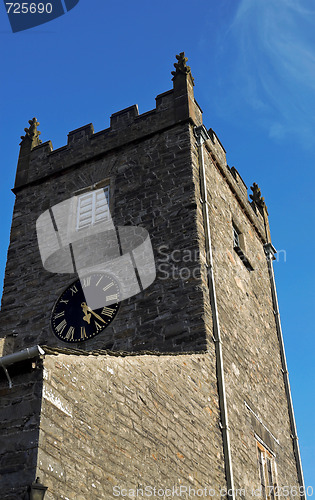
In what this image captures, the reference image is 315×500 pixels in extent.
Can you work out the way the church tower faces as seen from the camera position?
facing the viewer and to the left of the viewer
